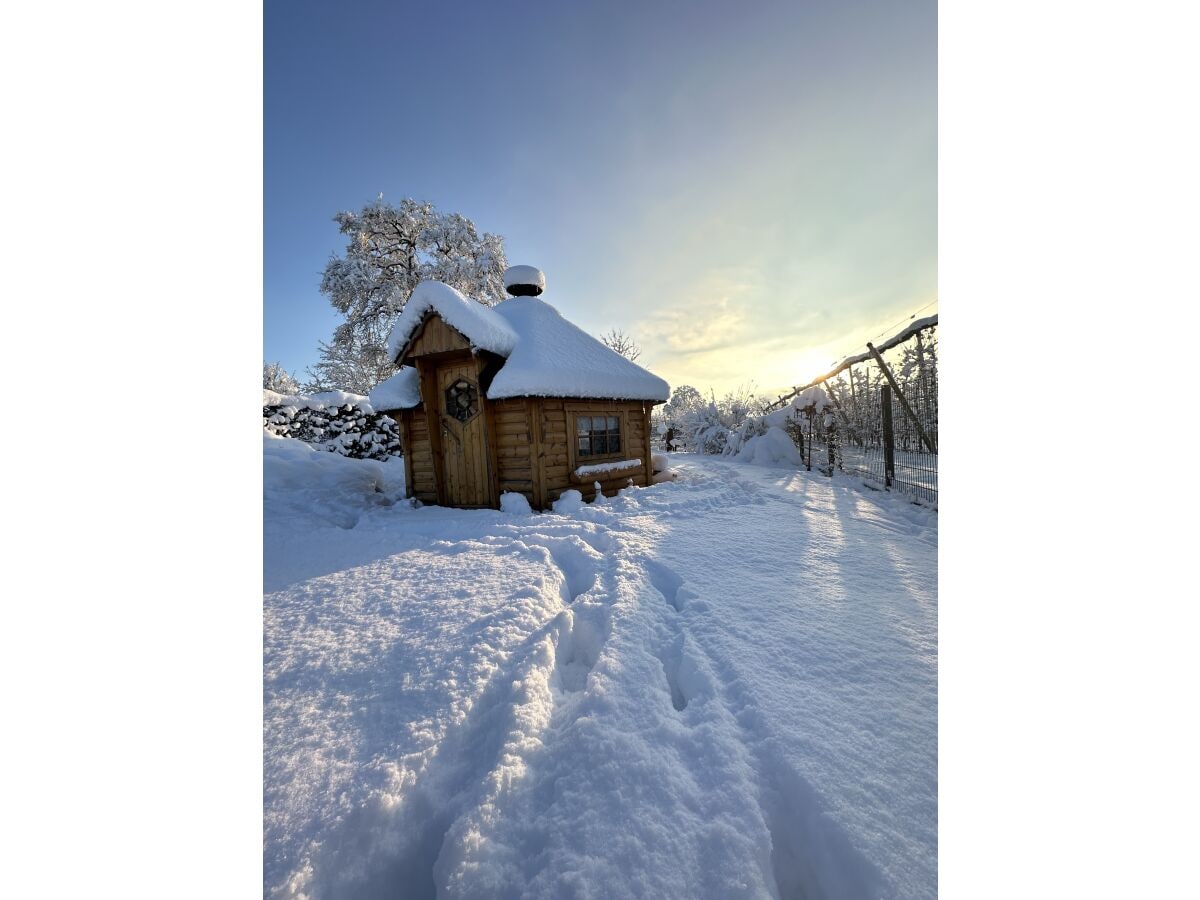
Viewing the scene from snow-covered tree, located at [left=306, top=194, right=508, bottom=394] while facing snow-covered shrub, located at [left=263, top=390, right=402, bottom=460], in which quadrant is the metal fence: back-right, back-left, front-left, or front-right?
front-left

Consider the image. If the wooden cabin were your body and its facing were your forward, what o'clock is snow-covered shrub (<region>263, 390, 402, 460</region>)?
The snow-covered shrub is roughly at 3 o'clock from the wooden cabin.

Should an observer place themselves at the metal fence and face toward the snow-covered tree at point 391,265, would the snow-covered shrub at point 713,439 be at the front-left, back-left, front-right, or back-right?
front-right

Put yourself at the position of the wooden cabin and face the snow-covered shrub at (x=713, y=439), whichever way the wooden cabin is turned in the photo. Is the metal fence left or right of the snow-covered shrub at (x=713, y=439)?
right

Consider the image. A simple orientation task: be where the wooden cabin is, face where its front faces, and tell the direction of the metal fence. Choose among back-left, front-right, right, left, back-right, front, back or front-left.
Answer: back-left

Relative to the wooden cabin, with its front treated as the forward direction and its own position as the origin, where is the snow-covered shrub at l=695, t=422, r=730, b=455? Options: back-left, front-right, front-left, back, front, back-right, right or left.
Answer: back

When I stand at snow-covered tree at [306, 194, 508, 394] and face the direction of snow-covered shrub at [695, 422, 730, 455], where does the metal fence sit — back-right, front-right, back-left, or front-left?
front-right

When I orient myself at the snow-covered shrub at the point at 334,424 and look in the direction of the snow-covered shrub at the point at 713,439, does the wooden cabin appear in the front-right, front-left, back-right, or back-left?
front-right
